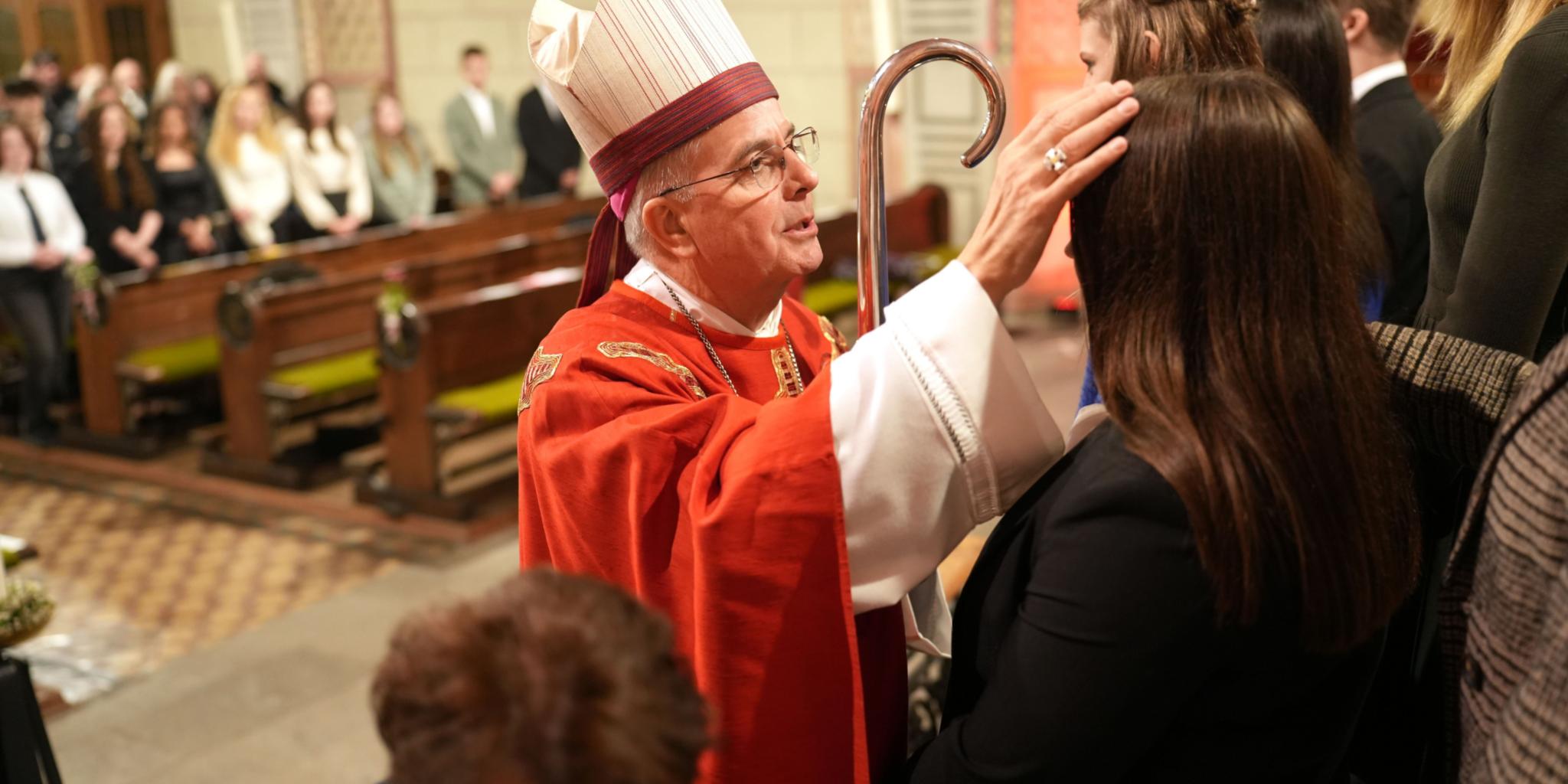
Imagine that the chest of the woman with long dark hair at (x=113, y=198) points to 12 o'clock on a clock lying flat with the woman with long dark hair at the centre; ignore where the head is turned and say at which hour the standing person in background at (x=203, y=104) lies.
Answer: The standing person in background is roughly at 8 o'clock from the woman with long dark hair.

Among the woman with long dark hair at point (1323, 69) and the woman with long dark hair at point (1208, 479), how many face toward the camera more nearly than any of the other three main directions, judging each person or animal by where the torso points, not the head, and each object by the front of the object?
0

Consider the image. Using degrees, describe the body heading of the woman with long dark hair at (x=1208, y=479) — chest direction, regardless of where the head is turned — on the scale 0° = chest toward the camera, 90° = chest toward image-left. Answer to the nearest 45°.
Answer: approximately 135°

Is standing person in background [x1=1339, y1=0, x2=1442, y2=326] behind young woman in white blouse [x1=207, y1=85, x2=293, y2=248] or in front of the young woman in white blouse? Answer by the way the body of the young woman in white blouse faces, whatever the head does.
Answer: in front

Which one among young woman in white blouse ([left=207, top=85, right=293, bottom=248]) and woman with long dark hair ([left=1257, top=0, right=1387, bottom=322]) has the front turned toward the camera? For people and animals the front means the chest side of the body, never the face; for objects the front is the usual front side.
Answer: the young woman in white blouse

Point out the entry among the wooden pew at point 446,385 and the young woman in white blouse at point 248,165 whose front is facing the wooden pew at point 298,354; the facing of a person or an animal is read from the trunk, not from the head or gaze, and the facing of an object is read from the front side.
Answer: the young woman in white blouse

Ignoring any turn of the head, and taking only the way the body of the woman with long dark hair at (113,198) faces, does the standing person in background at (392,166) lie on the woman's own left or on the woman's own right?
on the woman's own left

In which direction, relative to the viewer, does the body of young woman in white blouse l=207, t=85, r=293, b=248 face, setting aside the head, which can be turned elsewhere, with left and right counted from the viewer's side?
facing the viewer

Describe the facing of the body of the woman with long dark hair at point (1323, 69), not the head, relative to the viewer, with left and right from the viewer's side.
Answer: facing away from the viewer and to the left of the viewer

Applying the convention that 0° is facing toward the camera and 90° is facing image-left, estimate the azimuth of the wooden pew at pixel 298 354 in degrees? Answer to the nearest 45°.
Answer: approximately 315°

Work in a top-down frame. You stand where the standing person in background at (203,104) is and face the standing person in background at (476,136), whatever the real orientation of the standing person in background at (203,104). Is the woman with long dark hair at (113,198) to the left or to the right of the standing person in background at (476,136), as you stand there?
right

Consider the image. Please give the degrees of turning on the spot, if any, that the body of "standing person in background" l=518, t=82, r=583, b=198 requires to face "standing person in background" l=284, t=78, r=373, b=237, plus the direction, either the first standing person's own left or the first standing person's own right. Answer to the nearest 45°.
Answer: approximately 90° to the first standing person's own right

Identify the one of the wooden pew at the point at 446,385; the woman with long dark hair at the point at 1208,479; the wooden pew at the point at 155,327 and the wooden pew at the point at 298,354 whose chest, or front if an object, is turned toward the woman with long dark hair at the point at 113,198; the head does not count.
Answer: the woman with long dark hair at the point at 1208,479

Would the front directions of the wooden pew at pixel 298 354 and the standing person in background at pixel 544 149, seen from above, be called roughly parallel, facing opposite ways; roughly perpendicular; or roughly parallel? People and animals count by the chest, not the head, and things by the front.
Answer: roughly parallel

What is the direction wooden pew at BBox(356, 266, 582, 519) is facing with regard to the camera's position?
facing the viewer and to the right of the viewer

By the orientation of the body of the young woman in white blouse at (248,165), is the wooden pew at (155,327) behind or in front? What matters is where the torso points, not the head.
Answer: in front
